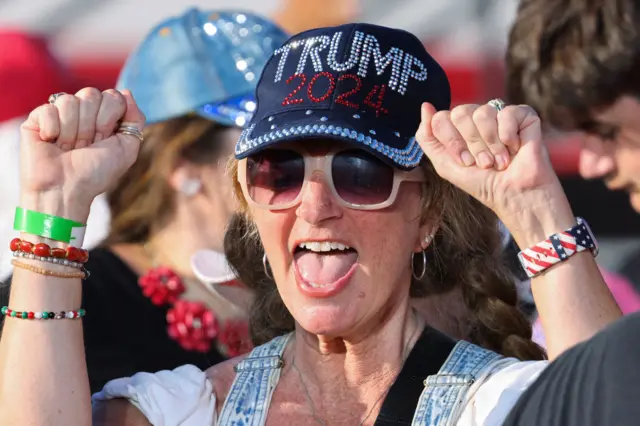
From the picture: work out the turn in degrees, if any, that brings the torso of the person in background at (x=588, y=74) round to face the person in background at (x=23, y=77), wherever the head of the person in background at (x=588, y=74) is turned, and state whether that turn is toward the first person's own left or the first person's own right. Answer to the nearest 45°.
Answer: approximately 45° to the first person's own right

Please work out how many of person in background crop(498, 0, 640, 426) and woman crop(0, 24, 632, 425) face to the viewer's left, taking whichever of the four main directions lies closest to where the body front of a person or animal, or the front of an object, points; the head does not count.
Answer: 1

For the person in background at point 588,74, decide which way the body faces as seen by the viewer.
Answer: to the viewer's left

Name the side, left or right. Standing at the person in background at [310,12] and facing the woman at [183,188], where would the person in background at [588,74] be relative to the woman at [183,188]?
left

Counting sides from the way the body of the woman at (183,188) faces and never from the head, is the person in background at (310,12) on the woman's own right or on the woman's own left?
on the woman's own left
